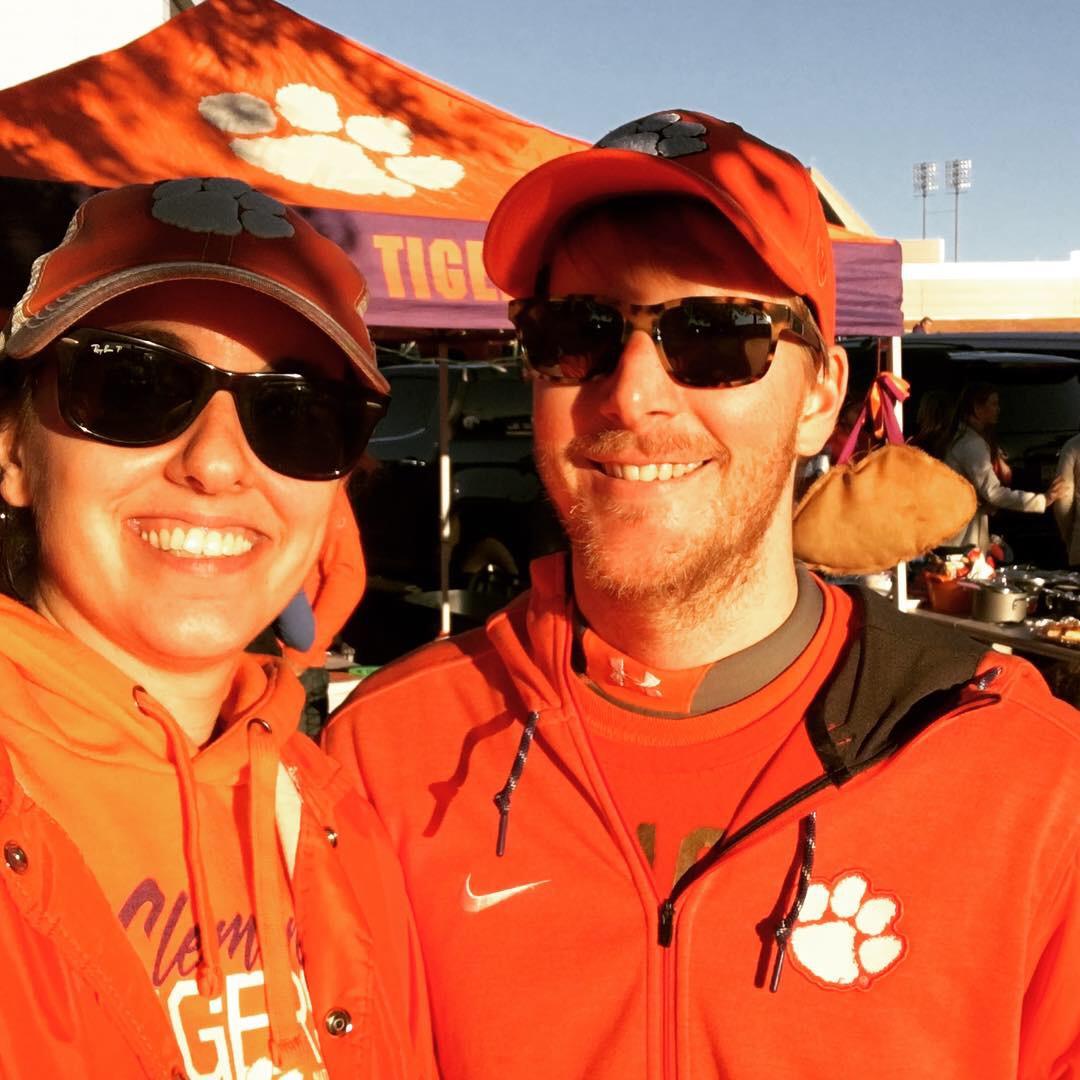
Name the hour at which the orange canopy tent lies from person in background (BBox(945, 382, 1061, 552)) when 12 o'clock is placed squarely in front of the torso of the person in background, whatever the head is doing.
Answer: The orange canopy tent is roughly at 4 o'clock from the person in background.

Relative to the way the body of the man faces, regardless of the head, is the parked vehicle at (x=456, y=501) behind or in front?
behind

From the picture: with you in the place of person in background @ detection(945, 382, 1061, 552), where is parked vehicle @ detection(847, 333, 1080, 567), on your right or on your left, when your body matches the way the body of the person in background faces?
on your left

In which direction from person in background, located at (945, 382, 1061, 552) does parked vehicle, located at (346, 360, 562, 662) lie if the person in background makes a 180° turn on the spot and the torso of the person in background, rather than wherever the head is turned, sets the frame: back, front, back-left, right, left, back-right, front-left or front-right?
front

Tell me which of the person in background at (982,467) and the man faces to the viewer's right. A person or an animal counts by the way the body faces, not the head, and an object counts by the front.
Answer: the person in background

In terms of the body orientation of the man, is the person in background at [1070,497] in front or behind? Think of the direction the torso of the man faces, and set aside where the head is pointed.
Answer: behind

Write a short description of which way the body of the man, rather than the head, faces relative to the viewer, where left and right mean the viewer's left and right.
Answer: facing the viewer

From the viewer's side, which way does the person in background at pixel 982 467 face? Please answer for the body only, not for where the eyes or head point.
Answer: to the viewer's right

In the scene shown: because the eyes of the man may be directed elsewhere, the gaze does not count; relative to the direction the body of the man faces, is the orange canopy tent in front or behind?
behind

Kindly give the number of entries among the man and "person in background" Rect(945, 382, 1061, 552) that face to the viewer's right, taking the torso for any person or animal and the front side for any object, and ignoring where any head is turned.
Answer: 1

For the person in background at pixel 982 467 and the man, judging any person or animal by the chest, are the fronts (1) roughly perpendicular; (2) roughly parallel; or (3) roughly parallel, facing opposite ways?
roughly perpendicular
